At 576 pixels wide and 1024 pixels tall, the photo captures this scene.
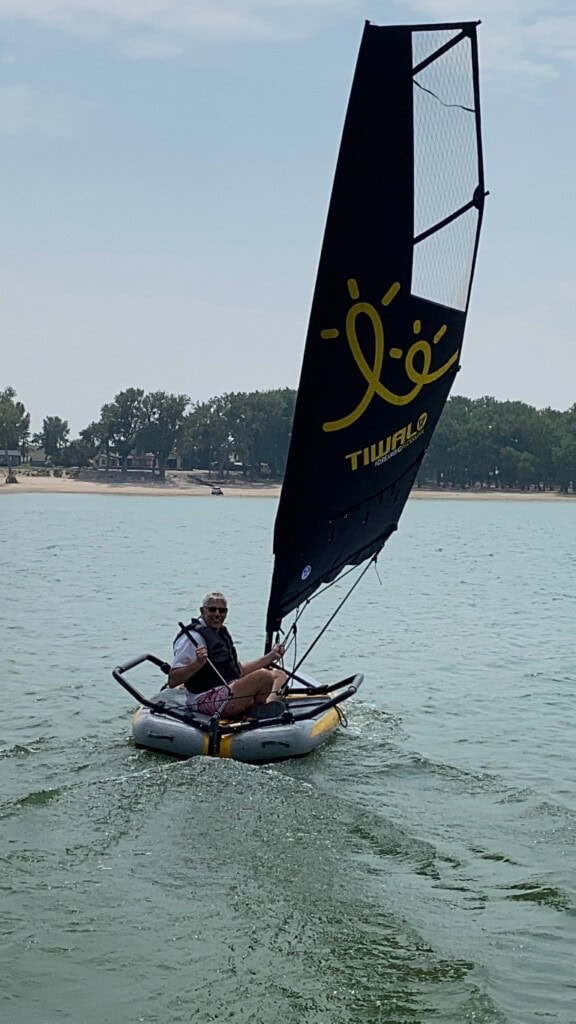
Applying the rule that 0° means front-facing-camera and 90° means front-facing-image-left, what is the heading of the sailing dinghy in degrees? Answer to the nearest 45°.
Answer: approximately 180°
